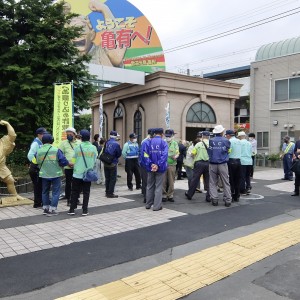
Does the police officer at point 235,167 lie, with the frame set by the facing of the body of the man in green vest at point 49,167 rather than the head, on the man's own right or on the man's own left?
on the man's own right

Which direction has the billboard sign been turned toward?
toward the camera

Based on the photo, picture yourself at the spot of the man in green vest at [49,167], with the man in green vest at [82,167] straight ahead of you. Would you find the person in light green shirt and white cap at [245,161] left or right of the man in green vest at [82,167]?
left

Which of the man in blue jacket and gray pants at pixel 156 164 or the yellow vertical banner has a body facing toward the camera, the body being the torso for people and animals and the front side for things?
the yellow vertical banner

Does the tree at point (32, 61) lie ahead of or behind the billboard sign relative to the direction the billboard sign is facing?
ahead

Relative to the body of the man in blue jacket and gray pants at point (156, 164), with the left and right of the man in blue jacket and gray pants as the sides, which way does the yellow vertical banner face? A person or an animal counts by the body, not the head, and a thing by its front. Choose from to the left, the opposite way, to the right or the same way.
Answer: the opposite way

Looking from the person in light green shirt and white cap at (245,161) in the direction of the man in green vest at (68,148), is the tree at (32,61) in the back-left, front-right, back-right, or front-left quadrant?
front-right

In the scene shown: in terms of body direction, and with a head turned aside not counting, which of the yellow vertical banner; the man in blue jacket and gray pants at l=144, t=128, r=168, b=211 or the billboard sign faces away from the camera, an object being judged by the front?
the man in blue jacket and gray pants

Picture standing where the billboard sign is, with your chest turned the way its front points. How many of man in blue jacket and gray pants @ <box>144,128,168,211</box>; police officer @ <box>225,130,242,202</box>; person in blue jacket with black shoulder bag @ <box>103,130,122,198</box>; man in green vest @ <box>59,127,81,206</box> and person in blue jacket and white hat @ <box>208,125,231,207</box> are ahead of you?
5

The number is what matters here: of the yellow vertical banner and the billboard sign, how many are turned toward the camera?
2

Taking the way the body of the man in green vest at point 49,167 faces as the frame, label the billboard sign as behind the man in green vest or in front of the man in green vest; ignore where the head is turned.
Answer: in front

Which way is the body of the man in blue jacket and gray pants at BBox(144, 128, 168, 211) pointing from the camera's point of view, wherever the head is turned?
away from the camera

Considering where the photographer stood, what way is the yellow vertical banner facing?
facing the viewer

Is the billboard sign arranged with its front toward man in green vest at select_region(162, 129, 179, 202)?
yes

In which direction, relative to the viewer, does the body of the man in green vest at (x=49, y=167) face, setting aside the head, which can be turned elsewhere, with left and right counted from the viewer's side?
facing away from the viewer

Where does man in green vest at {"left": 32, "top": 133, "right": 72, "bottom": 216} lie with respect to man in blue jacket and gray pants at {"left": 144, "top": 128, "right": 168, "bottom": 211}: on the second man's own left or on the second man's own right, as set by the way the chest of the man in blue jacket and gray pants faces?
on the second man's own left
